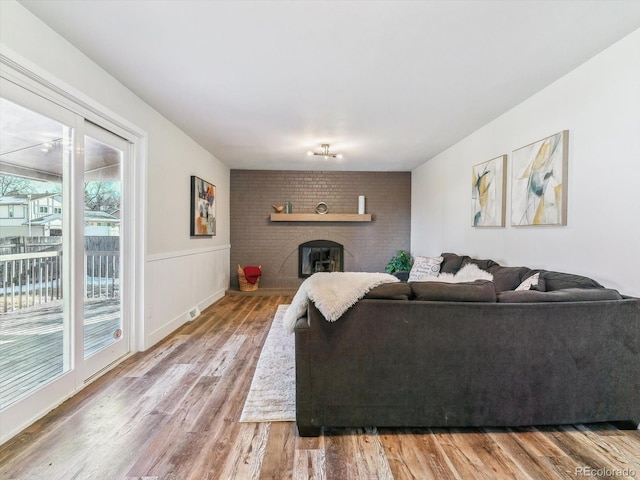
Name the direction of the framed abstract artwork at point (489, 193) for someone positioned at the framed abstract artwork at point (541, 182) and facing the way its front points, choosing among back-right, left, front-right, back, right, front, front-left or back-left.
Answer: right

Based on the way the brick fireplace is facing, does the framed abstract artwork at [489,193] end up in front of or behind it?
in front

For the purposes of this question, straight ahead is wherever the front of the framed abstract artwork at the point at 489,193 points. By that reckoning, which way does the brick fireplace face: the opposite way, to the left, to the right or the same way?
to the left

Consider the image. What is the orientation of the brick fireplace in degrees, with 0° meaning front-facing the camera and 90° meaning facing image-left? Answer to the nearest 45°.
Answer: approximately 0°

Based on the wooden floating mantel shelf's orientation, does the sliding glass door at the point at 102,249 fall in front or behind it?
in front

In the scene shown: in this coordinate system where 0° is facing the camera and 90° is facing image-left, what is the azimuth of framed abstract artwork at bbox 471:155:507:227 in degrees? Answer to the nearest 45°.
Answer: approximately 45°

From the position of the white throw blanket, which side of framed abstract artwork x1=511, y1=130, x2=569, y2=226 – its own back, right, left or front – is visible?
front

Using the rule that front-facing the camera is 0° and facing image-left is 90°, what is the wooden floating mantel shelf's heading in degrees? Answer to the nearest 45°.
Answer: approximately 0°

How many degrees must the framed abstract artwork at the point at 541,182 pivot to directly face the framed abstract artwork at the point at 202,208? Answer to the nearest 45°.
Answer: approximately 45° to its right

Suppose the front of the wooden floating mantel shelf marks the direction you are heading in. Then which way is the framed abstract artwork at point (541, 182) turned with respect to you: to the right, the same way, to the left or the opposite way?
to the right

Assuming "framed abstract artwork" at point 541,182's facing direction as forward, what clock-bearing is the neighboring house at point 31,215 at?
The neighboring house is roughly at 12 o'clock from the framed abstract artwork.
